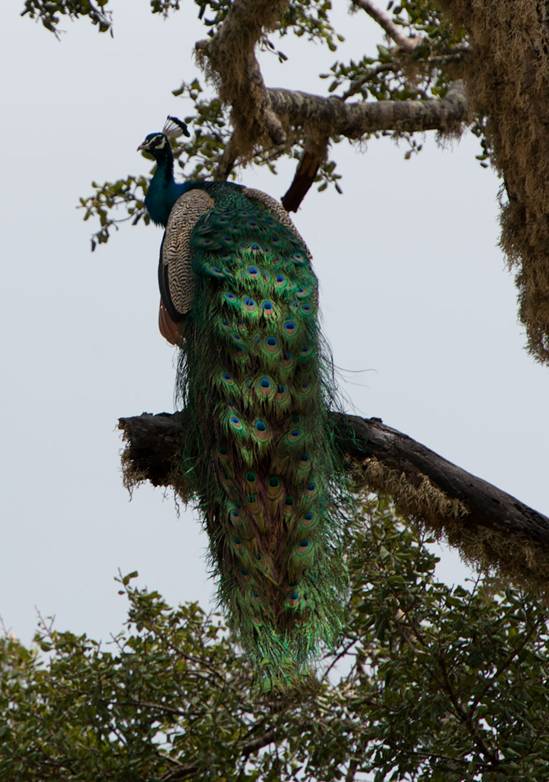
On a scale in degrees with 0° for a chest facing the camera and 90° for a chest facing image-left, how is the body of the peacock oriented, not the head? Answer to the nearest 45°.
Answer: approximately 135°
